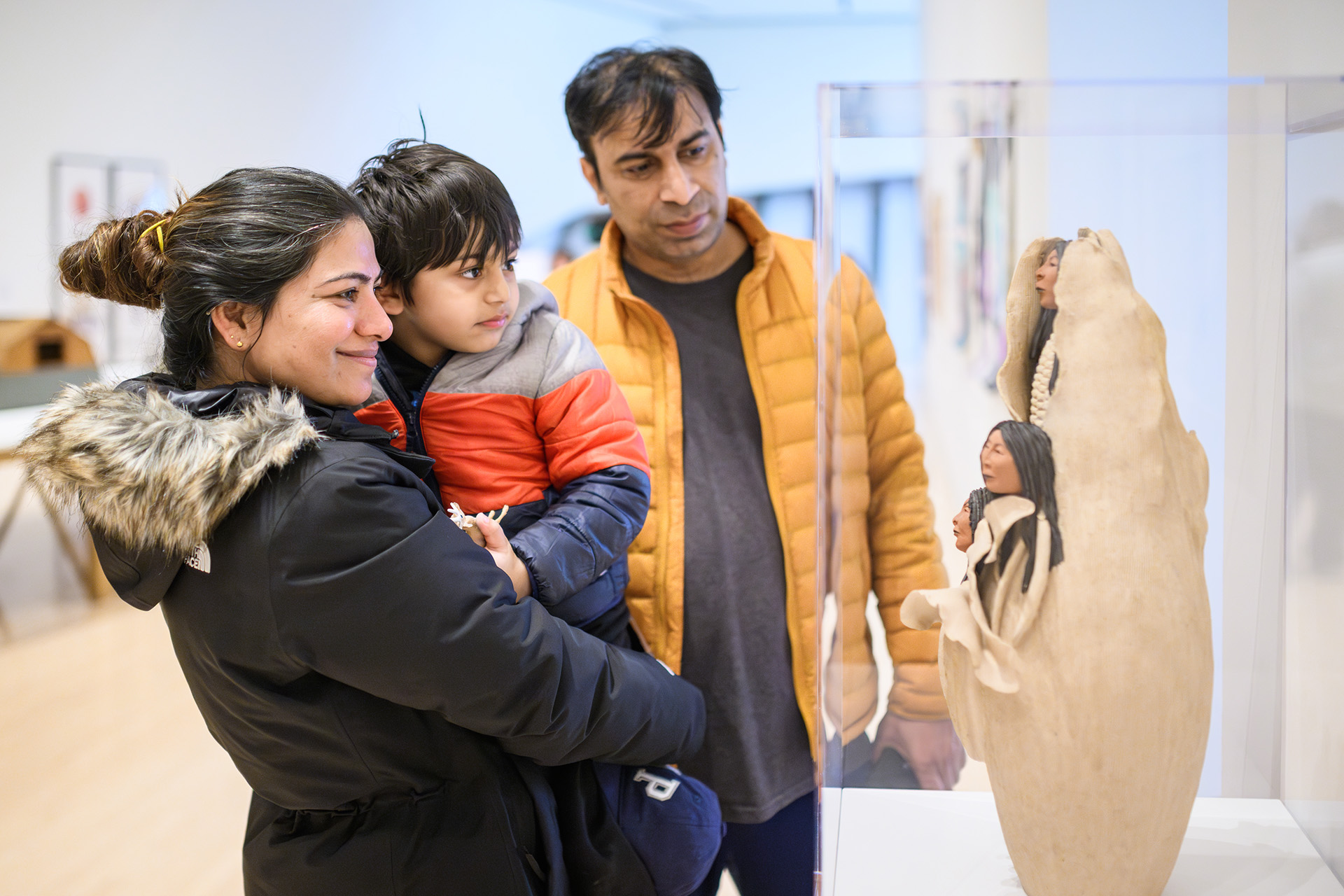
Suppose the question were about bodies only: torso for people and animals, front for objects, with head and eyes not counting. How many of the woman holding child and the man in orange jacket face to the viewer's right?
1

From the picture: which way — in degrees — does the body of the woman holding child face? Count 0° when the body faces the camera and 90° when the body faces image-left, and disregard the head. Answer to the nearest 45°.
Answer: approximately 270°

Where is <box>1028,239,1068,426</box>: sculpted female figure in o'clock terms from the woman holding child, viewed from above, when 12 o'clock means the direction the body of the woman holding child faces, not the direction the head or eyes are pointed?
The sculpted female figure is roughly at 1 o'clock from the woman holding child.

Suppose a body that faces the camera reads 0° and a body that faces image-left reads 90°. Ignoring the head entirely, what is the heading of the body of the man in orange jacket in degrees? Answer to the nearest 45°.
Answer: approximately 0°

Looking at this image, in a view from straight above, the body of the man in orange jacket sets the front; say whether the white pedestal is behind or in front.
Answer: in front

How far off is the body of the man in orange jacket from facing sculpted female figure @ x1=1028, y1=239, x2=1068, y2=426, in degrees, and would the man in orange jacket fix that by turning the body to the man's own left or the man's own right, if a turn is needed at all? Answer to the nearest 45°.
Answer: approximately 45° to the man's own left

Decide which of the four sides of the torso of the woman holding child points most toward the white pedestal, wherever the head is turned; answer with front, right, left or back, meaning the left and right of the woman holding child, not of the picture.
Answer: front

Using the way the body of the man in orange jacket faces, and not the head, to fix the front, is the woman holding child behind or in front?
in front

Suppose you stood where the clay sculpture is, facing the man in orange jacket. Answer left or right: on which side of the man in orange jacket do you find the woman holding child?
left

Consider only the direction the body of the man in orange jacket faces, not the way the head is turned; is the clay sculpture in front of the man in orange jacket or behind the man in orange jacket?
in front
